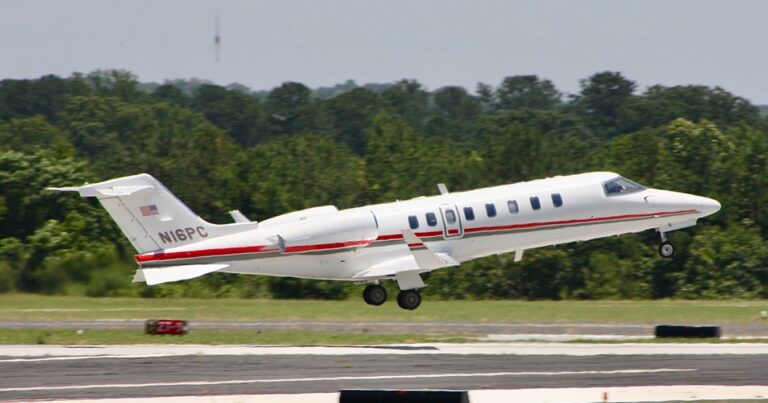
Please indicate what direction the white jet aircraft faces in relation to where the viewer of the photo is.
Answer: facing to the right of the viewer
